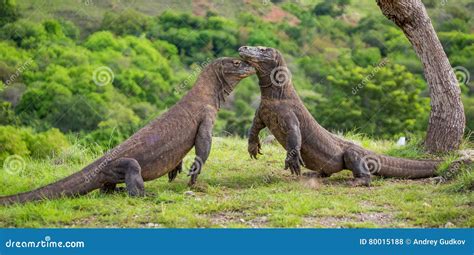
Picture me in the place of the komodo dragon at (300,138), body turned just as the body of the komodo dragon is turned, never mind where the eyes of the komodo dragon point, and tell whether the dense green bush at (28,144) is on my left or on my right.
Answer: on my right

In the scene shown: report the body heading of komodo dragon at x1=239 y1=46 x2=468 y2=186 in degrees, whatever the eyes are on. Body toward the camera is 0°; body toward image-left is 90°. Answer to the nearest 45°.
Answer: approximately 45°

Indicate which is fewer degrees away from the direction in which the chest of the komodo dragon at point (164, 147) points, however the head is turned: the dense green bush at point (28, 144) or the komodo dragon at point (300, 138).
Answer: the komodo dragon

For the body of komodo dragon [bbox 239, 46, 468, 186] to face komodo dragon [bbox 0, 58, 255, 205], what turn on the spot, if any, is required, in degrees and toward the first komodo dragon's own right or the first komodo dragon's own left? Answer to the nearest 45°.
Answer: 0° — it already faces it

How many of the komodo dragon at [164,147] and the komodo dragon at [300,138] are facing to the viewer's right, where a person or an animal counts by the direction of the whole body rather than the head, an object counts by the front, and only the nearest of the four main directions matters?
1

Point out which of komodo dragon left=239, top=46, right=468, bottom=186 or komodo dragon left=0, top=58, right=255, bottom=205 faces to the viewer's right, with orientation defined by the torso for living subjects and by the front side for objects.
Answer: komodo dragon left=0, top=58, right=255, bottom=205

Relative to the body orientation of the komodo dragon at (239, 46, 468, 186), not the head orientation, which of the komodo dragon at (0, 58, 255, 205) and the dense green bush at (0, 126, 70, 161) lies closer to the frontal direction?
the komodo dragon

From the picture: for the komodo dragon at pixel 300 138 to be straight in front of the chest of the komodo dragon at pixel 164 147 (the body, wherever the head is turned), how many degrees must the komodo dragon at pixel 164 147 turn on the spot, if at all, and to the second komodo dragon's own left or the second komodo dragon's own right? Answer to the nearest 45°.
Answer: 0° — it already faces it

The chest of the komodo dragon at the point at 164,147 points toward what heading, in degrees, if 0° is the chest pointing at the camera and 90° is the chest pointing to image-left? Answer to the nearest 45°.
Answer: approximately 270°

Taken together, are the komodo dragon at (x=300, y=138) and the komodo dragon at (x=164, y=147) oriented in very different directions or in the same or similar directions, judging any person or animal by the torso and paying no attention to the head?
very different directions
